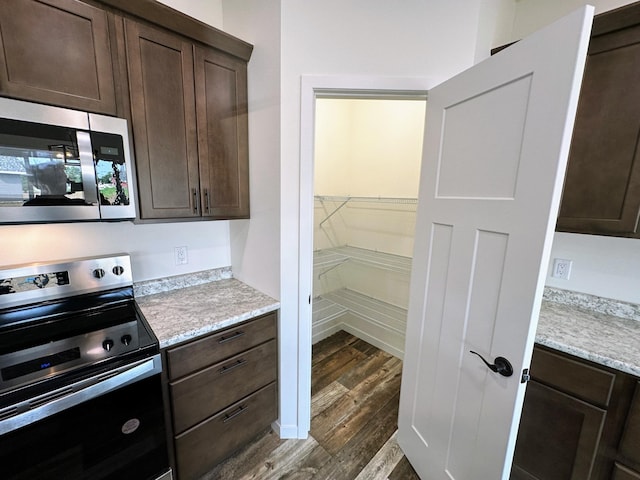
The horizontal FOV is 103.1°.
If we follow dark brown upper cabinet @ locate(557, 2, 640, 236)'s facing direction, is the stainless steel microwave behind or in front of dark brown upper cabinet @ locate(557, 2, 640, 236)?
in front

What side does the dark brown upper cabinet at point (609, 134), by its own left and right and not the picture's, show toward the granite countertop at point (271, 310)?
front

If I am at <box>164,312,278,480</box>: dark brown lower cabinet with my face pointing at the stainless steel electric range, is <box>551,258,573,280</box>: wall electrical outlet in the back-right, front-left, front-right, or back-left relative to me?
back-left

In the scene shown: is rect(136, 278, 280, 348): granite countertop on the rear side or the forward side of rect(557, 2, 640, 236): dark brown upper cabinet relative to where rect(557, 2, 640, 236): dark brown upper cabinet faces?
on the forward side

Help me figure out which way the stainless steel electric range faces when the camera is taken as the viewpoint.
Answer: facing the viewer and to the right of the viewer

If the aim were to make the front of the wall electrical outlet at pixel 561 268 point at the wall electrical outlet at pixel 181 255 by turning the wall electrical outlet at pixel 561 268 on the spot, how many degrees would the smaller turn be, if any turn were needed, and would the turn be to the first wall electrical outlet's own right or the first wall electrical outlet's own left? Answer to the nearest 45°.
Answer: approximately 45° to the first wall electrical outlet's own right
